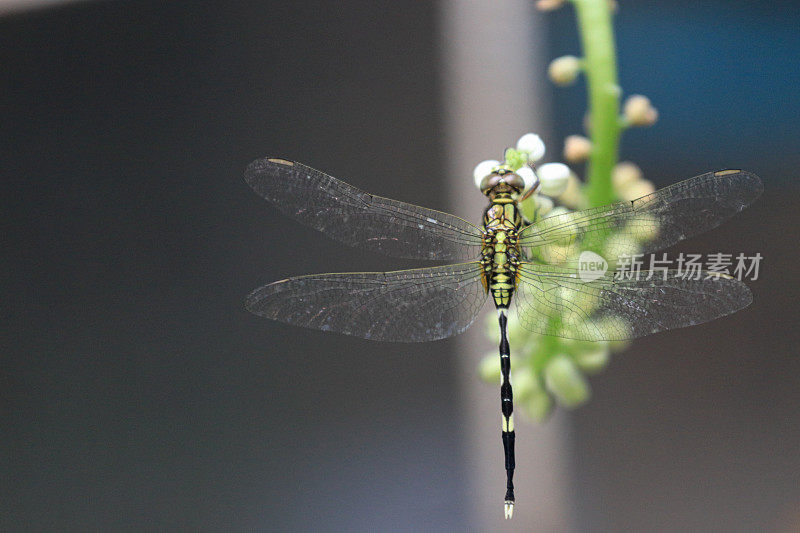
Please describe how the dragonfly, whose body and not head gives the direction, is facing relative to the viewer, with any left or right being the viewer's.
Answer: facing away from the viewer
